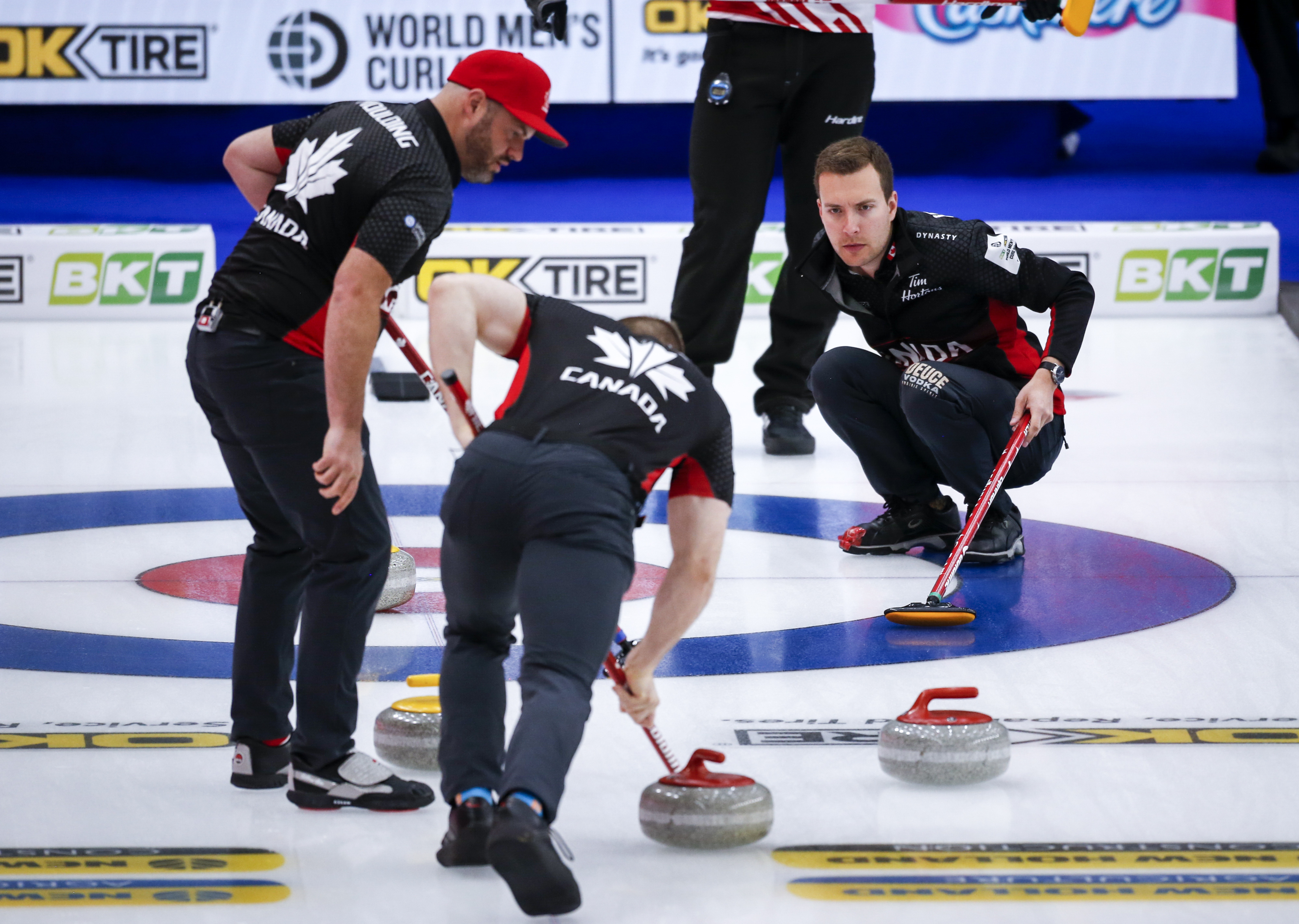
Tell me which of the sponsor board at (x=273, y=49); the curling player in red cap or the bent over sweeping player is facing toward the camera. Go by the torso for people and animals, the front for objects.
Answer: the sponsor board

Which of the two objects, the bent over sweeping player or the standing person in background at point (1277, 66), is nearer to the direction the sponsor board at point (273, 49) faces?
the bent over sweeping player

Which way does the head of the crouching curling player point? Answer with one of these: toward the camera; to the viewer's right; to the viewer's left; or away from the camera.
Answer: toward the camera

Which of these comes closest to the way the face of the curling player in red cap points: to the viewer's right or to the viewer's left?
to the viewer's right

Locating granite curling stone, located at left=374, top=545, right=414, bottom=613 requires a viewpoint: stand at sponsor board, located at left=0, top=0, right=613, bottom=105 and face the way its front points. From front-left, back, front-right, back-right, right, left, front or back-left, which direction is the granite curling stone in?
front

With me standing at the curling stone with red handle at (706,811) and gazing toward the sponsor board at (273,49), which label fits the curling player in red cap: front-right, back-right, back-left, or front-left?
front-left

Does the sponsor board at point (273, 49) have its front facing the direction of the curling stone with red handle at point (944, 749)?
yes

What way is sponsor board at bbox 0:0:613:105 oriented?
toward the camera

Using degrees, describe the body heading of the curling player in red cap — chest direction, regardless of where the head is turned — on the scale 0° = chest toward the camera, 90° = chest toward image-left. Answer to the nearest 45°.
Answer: approximately 225°

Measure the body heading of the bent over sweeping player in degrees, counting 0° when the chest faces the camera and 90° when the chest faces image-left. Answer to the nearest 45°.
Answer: approximately 225°

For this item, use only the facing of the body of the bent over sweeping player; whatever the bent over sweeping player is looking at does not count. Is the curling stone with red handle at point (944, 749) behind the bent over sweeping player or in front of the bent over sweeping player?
in front

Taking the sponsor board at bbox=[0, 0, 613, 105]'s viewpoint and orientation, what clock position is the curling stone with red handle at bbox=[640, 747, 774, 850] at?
The curling stone with red handle is roughly at 12 o'clock from the sponsor board.

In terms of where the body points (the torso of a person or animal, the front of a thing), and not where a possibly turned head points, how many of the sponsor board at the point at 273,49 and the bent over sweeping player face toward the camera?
1

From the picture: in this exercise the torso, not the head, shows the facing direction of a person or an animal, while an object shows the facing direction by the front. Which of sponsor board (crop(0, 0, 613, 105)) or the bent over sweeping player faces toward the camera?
the sponsor board

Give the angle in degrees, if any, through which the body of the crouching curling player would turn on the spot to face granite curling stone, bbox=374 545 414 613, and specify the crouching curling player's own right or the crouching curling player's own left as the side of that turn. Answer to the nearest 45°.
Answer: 0° — they already face it

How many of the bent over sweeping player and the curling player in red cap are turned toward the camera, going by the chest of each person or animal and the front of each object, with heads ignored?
0

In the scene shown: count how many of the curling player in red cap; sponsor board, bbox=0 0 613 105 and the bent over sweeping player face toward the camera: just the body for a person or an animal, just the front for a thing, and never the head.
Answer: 1
